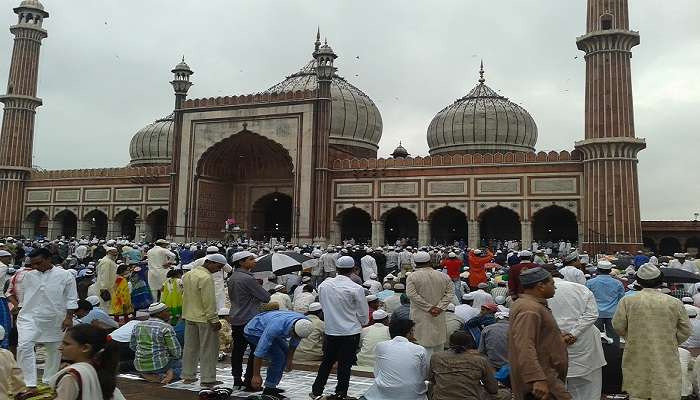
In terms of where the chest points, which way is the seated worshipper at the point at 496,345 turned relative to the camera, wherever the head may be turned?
away from the camera

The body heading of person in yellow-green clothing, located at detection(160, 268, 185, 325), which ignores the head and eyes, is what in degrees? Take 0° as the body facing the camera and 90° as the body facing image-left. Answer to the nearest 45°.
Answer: approximately 180°

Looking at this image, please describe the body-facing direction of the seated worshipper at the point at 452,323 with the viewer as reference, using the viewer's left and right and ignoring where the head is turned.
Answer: facing away from the viewer

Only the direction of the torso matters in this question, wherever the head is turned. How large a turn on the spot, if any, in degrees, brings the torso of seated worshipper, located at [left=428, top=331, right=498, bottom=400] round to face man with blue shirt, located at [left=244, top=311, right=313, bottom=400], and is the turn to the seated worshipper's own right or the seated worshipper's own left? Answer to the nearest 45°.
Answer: approximately 45° to the seated worshipper's own left

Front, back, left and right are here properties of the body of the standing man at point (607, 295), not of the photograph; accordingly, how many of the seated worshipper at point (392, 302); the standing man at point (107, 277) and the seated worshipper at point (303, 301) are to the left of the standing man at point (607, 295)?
3

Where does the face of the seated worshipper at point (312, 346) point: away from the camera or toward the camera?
away from the camera

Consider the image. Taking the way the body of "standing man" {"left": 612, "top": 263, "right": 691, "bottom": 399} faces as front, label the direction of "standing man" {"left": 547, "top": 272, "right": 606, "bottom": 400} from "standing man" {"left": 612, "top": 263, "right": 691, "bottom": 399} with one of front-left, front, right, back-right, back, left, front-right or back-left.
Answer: back-left

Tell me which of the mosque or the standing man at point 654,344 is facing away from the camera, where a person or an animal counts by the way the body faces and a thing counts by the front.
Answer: the standing man

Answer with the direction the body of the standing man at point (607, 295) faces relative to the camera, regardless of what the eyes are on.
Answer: away from the camera

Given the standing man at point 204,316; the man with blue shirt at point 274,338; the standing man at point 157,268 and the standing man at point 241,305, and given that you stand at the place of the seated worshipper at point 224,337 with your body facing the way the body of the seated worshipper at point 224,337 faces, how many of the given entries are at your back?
3

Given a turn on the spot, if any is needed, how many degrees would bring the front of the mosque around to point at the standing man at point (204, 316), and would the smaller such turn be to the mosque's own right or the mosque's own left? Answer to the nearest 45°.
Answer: approximately 45° to the mosque's own left

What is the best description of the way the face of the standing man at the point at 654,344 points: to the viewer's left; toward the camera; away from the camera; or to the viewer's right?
away from the camera

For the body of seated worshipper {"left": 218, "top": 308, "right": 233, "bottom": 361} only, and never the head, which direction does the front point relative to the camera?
away from the camera
